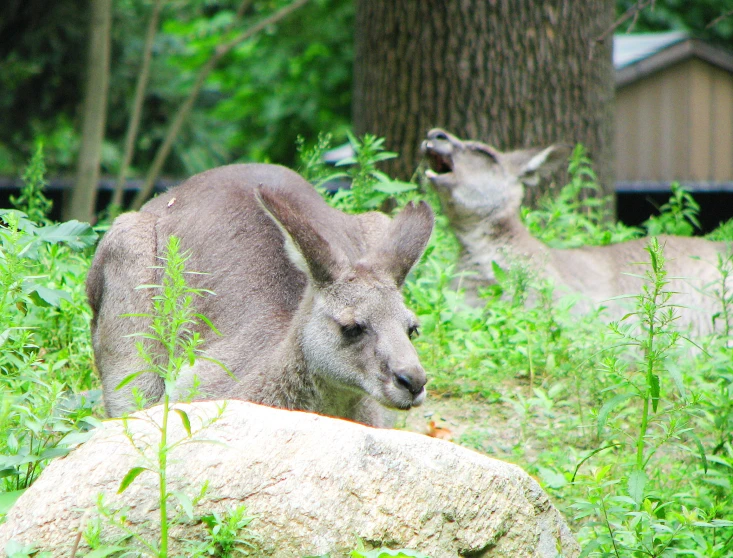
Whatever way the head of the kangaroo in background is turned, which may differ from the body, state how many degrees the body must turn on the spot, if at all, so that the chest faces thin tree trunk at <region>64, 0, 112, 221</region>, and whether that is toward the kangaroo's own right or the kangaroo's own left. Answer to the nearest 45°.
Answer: approximately 45° to the kangaroo's own right

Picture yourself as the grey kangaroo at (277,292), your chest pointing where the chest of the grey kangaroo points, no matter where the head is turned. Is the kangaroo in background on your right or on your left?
on your left

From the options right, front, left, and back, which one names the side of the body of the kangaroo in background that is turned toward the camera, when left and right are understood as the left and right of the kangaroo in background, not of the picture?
left

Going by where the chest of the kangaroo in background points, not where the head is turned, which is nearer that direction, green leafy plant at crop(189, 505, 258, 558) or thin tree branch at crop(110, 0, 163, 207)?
the thin tree branch

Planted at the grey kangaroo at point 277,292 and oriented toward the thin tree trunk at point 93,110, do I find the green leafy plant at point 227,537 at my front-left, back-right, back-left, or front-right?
back-left

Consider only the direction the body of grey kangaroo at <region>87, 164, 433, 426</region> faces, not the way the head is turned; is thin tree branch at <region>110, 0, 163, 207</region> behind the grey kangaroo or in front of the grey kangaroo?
behind

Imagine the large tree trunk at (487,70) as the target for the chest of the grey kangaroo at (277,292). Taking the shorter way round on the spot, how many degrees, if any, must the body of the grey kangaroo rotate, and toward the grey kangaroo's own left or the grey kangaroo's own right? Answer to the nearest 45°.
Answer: approximately 90° to the grey kangaroo's own left

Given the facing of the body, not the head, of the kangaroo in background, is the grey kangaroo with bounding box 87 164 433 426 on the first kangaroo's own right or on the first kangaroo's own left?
on the first kangaroo's own left

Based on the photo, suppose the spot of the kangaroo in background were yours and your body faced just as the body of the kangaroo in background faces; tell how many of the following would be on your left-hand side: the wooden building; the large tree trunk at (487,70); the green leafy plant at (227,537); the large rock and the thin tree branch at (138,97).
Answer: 2

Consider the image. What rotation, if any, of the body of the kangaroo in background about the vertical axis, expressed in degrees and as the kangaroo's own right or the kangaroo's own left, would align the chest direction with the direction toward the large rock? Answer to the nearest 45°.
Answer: approximately 90° to the kangaroo's own left

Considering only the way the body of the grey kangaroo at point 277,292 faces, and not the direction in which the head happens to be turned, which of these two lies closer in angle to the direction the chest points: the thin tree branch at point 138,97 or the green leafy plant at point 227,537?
the green leafy plant

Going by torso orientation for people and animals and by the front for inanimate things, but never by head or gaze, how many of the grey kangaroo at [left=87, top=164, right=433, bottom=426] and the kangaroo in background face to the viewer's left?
1

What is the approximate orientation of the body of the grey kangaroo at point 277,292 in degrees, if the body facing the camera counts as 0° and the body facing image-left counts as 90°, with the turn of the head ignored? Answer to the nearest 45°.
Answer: approximately 315°

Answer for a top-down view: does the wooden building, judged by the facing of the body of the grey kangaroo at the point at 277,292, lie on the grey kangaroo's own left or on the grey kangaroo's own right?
on the grey kangaroo's own left
